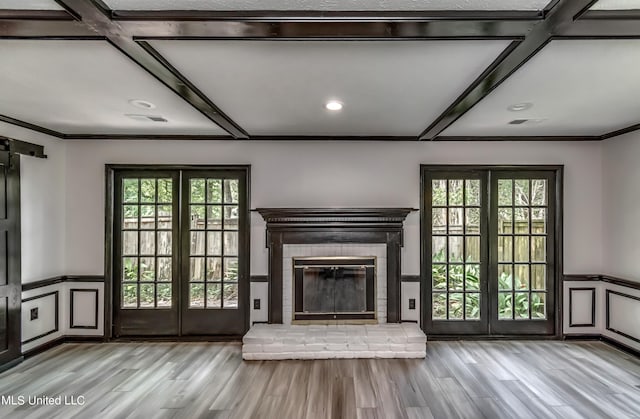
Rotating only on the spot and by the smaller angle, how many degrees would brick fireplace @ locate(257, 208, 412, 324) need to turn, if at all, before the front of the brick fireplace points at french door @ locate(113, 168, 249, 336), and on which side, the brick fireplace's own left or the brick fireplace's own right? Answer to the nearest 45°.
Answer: approximately 90° to the brick fireplace's own right

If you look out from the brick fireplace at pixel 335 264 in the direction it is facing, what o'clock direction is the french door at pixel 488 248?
The french door is roughly at 9 o'clock from the brick fireplace.

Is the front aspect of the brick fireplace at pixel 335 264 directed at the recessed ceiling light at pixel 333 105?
yes

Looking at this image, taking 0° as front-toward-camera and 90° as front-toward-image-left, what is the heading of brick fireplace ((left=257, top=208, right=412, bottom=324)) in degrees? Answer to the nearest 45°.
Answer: approximately 0°

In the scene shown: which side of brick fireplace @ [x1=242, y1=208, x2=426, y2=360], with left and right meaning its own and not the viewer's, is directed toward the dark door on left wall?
right

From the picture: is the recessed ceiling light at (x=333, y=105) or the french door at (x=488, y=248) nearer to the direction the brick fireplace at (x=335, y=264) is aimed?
the recessed ceiling light

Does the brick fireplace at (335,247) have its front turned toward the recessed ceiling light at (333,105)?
yes

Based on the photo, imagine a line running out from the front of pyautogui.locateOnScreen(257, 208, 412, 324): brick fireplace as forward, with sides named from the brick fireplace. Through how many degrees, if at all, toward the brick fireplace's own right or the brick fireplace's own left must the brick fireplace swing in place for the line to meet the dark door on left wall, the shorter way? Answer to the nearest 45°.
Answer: approximately 90° to the brick fireplace's own right

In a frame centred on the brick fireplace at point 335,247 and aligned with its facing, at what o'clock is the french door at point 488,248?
The french door is roughly at 9 o'clock from the brick fireplace.

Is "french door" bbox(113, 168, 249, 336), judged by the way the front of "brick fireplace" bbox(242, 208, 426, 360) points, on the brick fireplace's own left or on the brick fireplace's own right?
on the brick fireplace's own right

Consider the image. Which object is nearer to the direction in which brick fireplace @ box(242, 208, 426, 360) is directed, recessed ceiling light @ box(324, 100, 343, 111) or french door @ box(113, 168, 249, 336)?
the recessed ceiling light
